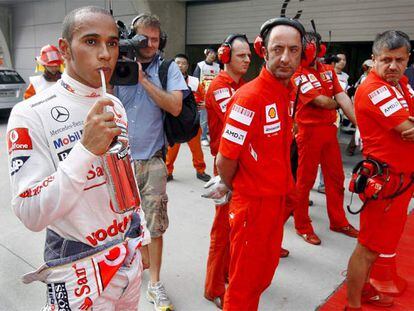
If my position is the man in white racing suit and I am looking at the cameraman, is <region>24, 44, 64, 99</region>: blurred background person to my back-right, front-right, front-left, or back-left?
front-left

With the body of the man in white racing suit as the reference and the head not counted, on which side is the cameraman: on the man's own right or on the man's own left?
on the man's own left

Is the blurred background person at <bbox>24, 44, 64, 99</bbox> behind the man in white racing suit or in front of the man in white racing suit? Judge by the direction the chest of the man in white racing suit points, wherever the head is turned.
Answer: behind

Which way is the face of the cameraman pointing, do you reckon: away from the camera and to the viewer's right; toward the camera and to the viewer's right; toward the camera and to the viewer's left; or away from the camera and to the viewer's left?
toward the camera and to the viewer's left

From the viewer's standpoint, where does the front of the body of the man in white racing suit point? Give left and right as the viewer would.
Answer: facing the viewer and to the right of the viewer

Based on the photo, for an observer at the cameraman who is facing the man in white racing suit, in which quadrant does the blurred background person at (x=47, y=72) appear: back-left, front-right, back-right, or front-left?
back-right
